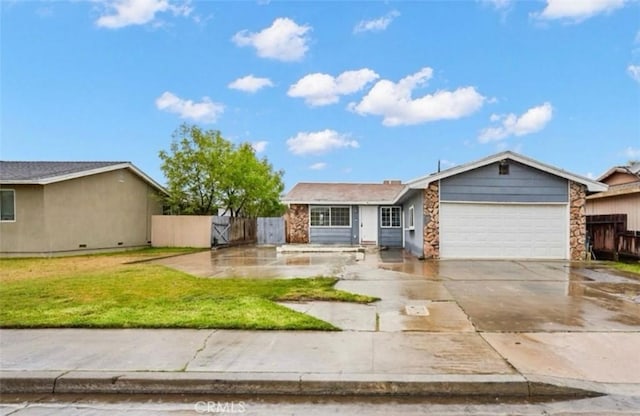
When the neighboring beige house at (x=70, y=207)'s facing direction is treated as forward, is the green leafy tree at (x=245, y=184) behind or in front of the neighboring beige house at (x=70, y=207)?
behind

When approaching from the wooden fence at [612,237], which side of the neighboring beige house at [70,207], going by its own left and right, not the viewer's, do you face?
left

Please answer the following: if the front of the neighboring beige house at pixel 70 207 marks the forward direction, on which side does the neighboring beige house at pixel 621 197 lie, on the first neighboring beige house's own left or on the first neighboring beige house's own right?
on the first neighboring beige house's own left

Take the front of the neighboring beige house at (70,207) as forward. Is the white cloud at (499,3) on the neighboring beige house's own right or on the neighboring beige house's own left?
on the neighboring beige house's own left

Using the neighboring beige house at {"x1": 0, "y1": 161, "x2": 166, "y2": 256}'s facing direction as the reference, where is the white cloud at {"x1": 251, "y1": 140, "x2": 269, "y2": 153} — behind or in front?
behind

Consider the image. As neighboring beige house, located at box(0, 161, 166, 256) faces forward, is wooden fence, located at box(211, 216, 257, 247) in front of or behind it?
behind
